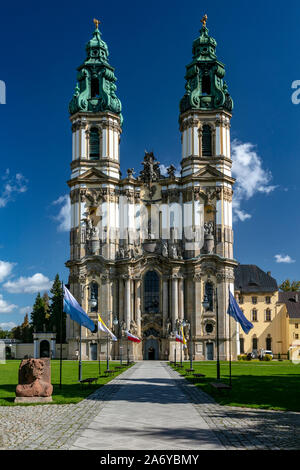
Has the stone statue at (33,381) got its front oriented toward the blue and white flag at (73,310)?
no

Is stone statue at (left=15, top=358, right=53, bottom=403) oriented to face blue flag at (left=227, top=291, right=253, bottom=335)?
no

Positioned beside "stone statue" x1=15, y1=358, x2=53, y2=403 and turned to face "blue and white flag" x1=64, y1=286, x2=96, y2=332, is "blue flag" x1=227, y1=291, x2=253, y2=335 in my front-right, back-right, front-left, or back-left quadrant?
front-right

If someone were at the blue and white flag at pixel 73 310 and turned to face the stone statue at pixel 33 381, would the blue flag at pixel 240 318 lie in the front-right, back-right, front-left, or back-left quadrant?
back-left

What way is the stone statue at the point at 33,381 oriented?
toward the camera

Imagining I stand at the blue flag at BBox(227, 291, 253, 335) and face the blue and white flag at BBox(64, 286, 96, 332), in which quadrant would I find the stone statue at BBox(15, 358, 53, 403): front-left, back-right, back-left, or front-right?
front-left

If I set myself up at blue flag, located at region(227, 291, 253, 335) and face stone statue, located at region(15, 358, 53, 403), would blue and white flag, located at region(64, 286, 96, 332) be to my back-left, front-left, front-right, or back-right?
front-right
